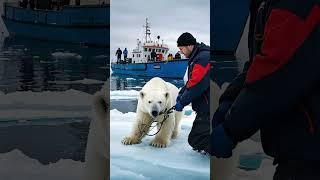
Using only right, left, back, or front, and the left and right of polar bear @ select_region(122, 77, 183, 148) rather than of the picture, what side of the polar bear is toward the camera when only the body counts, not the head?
front

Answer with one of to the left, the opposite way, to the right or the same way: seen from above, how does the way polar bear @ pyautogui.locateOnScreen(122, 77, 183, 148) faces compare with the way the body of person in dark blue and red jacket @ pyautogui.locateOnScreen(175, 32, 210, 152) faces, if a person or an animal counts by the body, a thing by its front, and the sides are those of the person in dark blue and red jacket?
to the left

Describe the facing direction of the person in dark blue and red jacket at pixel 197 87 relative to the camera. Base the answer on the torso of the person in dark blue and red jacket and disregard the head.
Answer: to the viewer's left

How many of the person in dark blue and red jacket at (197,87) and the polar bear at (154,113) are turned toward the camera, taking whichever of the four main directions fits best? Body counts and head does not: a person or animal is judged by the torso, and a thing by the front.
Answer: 1
